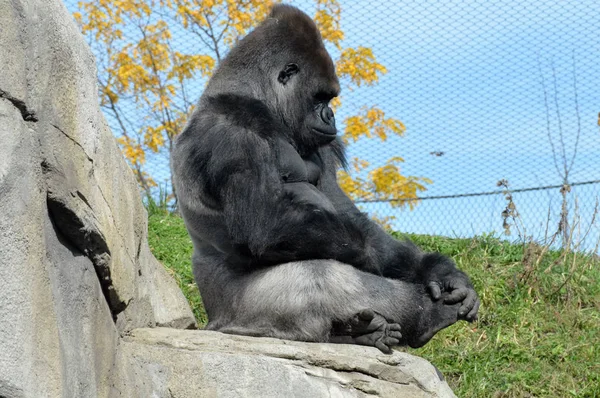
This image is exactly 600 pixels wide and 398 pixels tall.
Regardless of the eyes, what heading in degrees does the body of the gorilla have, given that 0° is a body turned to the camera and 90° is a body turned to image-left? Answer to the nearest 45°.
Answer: approximately 270°
